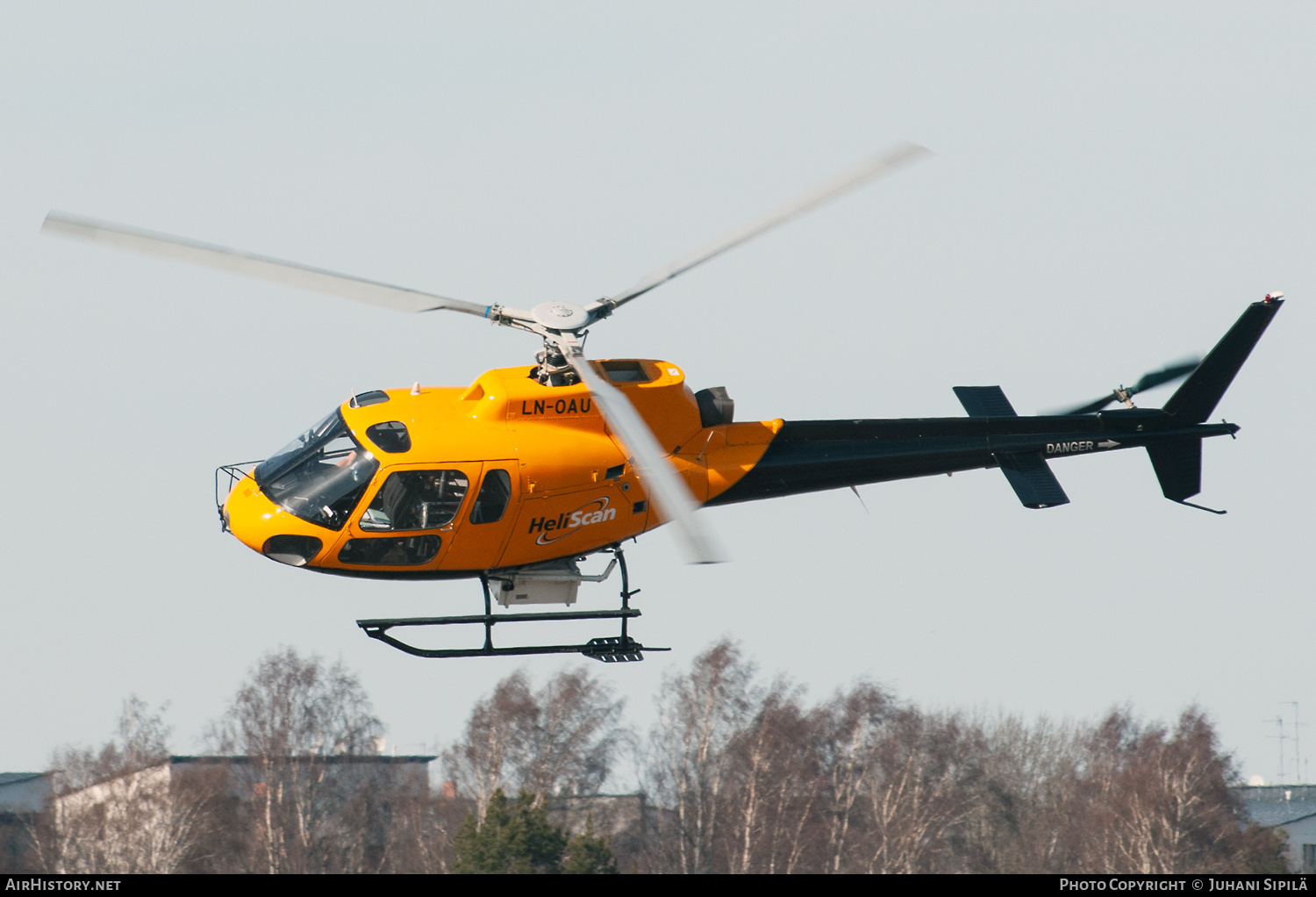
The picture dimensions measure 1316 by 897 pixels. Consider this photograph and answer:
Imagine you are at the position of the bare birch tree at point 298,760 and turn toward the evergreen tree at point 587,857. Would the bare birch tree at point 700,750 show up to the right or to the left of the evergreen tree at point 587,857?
left

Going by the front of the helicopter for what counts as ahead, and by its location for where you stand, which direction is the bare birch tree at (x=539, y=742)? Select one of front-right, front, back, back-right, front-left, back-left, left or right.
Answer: right

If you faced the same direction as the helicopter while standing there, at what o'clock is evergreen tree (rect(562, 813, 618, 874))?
The evergreen tree is roughly at 3 o'clock from the helicopter.

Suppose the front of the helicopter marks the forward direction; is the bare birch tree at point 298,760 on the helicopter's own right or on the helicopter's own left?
on the helicopter's own right

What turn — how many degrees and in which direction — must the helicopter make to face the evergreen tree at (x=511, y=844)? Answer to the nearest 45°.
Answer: approximately 90° to its right

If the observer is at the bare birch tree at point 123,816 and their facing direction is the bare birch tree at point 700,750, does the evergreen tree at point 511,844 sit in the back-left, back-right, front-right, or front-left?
front-right

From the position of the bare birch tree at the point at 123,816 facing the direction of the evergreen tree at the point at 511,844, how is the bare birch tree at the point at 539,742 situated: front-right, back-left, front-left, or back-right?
front-left

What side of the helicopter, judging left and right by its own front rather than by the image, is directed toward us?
left

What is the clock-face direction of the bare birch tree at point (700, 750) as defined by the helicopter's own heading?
The bare birch tree is roughly at 3 o'clock from the helicopter.
